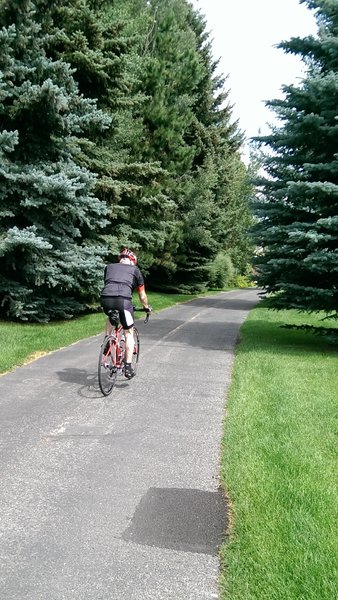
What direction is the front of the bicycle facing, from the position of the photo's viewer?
facing away from the viewer and to the right of the viewer

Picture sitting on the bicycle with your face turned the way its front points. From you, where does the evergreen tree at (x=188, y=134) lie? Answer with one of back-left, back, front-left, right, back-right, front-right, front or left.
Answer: front-left

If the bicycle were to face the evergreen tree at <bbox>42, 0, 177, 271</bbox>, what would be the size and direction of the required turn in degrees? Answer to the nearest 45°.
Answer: approximately 45° to its left

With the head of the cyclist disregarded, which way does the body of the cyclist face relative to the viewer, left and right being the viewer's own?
facing away from the viewer and to the right of the viewer

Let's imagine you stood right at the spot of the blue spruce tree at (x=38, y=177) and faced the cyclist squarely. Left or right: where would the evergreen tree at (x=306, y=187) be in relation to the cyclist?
left

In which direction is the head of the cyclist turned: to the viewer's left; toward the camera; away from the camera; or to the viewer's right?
away from the camera

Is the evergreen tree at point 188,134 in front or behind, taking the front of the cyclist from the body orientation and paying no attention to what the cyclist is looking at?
in front

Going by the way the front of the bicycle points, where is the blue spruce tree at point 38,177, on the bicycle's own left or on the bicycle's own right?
on the bicycle's own left
